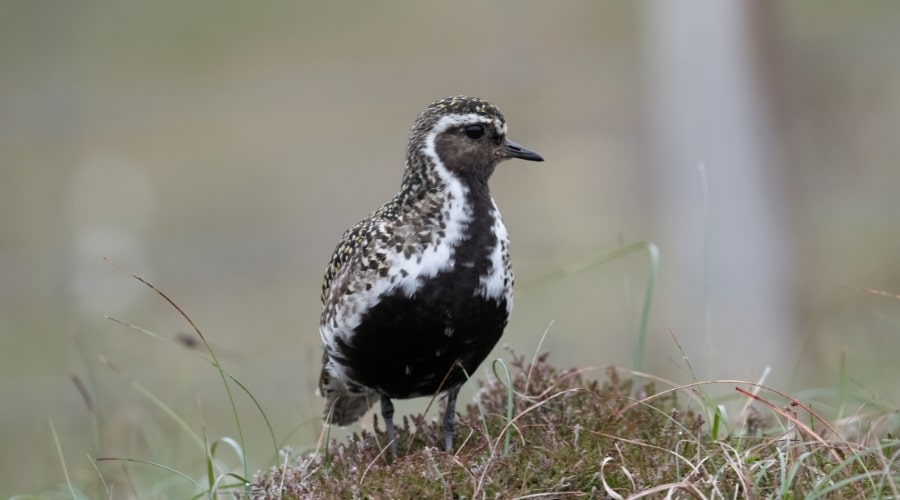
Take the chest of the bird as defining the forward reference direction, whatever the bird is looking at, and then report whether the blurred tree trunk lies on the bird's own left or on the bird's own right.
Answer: on the bird's own left

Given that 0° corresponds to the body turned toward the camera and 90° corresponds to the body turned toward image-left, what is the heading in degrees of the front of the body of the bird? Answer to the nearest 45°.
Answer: approximately 315°
